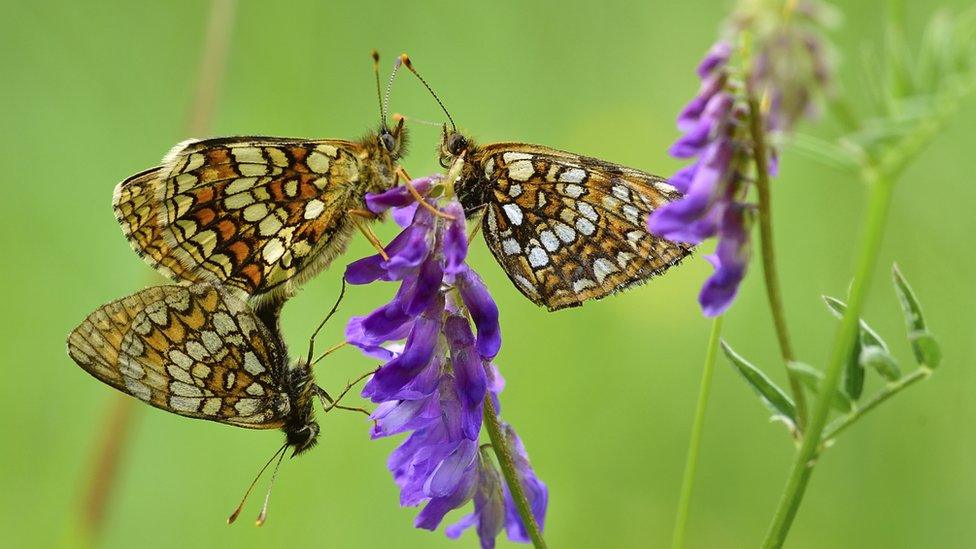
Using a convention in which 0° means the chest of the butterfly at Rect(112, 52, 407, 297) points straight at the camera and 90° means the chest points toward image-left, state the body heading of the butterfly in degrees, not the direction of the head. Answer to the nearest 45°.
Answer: approximately 270°

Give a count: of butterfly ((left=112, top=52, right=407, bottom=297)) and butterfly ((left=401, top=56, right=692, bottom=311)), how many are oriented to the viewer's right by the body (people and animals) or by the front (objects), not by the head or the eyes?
1

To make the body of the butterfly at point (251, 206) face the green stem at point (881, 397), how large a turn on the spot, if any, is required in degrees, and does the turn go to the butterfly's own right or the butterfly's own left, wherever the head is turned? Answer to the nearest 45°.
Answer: approximately 45° to the butterfly's own right

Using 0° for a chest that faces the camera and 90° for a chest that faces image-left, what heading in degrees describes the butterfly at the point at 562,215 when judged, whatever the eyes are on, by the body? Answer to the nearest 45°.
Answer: approximately 90°

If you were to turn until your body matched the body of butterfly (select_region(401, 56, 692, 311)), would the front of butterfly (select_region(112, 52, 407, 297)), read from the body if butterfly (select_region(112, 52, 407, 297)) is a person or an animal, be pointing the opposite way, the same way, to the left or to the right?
the opposite way
